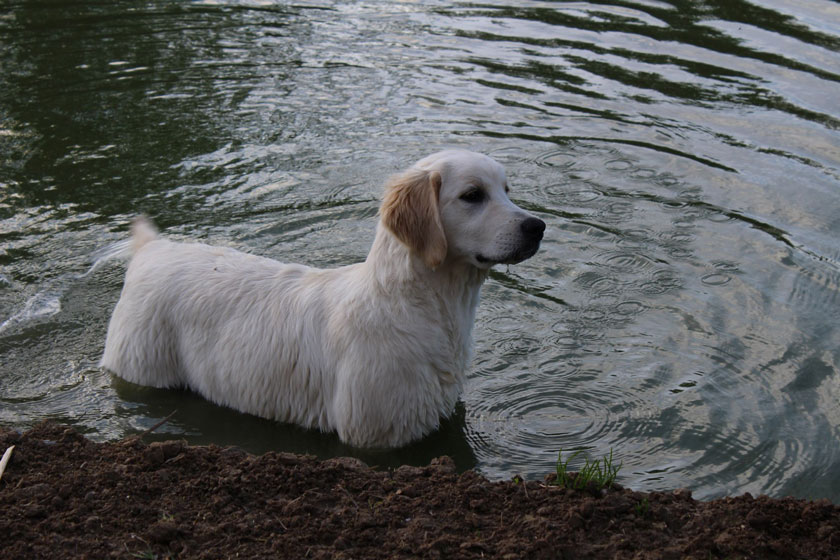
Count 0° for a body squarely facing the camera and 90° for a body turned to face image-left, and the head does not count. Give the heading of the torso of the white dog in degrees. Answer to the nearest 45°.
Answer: approximately 315°
